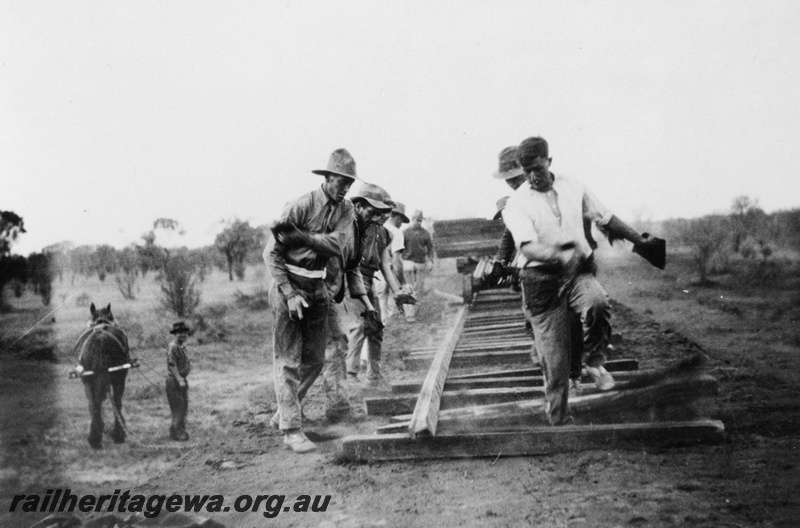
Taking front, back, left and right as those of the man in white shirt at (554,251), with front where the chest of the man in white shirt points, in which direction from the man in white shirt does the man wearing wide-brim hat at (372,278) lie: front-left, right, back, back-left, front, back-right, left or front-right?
back-right

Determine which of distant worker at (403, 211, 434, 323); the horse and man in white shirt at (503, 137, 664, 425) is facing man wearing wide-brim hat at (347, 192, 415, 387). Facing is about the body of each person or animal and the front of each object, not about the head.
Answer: the distant worker

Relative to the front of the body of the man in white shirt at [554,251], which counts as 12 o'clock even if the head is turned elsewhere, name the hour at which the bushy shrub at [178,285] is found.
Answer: The bushy shrub is roughly at 4 o'clock from the man in white shirt.

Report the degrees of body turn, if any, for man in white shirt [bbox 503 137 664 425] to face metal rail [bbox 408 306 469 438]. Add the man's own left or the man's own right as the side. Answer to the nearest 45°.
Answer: approximately 90° to the man's own right

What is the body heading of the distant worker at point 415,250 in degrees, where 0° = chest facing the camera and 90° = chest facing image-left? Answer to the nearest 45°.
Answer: approximately 0°

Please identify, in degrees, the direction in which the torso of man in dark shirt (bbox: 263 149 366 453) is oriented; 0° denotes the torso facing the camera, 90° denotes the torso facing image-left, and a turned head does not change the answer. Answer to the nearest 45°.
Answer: approximately 315°
